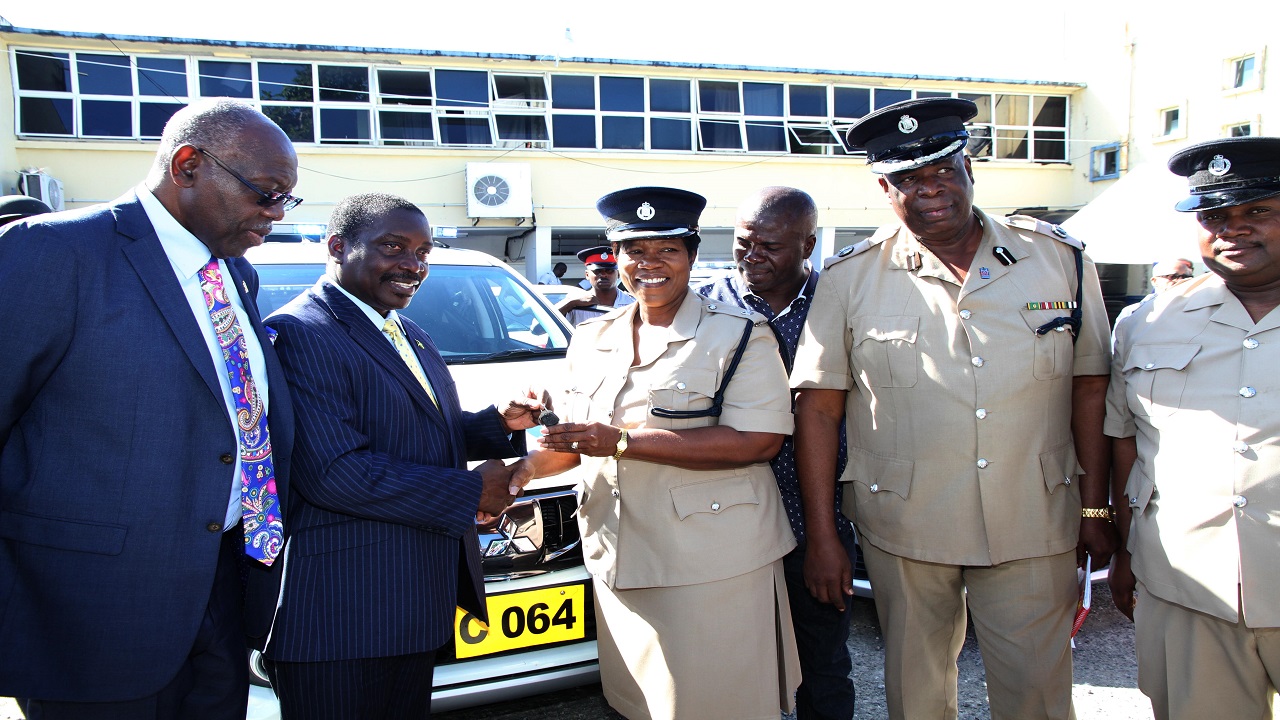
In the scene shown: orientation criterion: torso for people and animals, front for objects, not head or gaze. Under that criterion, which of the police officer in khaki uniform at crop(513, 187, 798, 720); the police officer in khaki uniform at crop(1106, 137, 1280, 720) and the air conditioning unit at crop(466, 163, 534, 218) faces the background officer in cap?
the air conditioning unit

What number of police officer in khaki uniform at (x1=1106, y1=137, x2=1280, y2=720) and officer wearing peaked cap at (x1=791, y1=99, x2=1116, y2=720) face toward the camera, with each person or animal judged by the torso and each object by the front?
2

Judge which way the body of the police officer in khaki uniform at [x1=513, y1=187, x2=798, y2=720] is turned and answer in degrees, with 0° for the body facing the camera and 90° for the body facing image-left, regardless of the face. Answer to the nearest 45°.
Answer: approximately 45°

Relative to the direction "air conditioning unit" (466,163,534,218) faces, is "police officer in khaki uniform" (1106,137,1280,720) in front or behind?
in front

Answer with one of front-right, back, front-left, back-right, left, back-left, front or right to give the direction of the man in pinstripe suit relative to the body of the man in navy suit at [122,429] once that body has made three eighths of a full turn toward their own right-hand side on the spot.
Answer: back

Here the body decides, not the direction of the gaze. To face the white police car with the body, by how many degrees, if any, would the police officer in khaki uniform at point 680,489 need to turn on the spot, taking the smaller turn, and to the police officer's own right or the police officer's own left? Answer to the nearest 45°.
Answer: approximately 90° to the police officer's own right

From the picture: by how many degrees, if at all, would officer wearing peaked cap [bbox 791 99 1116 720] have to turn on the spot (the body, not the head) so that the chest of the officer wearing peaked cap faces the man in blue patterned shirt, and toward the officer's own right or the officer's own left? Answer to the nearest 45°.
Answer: approximately 135° to the officer's own right

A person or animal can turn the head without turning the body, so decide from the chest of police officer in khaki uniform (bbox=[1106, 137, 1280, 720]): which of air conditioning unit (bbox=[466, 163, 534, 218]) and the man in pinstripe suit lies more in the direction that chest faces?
the man in pinstripe suit

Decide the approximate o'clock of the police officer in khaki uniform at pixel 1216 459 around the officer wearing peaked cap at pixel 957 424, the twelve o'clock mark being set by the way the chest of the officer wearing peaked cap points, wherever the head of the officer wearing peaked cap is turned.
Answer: The police officer in khaki uniform is roughly at 9 o'clock from the officer wearing peaked cap.

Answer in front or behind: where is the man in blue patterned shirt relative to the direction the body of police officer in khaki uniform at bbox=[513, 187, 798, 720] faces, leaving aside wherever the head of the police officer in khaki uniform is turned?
behind

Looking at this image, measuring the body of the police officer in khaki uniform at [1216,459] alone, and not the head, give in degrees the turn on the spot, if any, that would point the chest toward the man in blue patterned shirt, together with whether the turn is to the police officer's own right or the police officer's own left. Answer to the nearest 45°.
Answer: approximately 90° to the police officer's own right

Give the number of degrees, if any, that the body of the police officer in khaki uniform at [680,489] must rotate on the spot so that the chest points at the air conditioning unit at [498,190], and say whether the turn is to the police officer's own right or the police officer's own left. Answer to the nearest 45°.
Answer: approximately 135° to the police officer's own right

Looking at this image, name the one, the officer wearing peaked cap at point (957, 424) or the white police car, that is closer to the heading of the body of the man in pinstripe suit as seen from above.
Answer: the officer wearing peaked cap

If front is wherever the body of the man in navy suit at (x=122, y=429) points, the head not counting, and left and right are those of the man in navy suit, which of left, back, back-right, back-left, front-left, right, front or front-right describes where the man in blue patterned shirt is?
front-left
